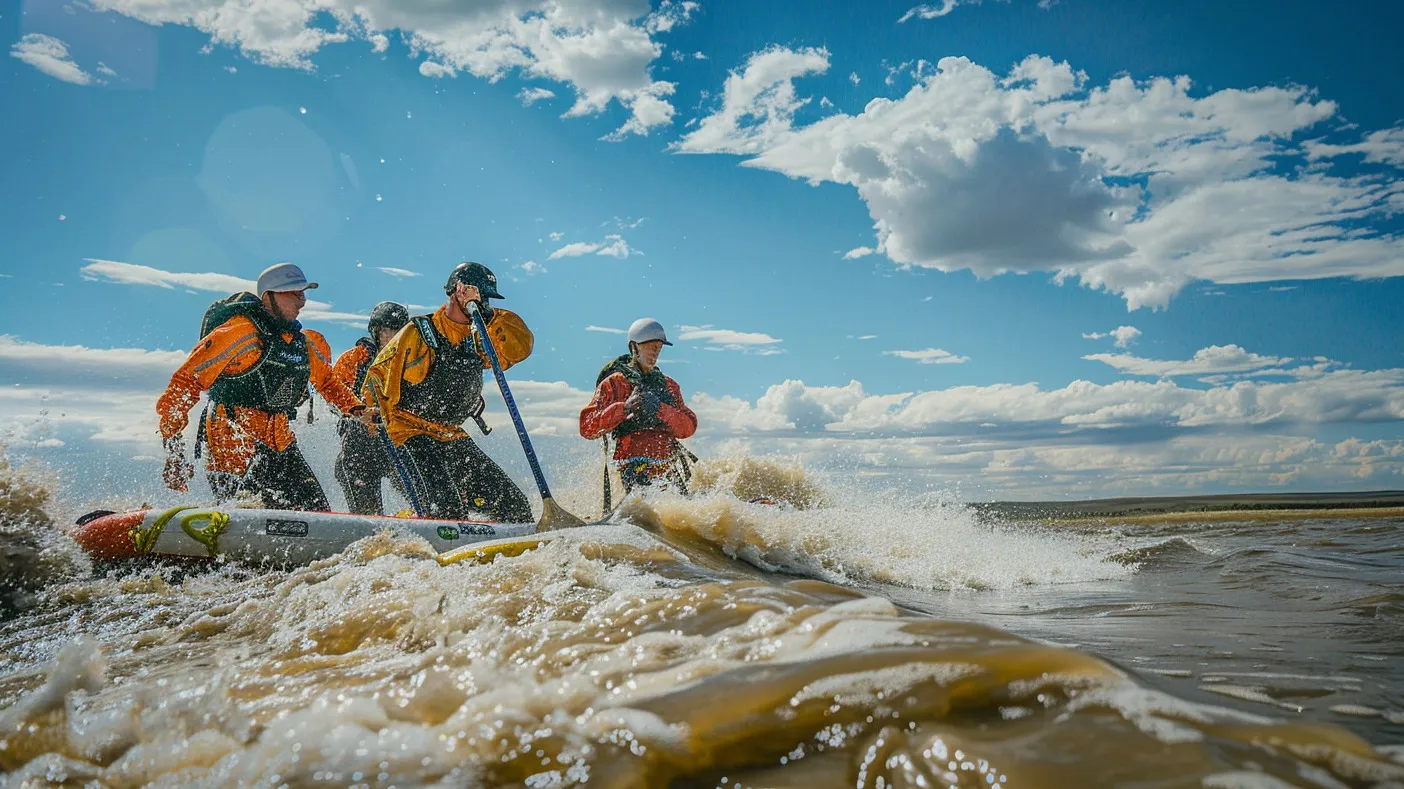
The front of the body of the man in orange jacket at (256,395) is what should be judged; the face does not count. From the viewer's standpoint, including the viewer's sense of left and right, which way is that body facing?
facing the viewer and to the right of the viewer

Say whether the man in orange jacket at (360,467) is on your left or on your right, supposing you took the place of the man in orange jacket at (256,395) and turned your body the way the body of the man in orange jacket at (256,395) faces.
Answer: on your left

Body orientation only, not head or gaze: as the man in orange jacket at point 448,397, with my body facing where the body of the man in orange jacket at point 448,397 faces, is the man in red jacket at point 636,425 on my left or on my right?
on my left

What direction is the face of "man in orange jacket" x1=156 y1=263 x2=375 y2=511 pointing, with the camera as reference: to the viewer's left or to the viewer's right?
to the viewer's right

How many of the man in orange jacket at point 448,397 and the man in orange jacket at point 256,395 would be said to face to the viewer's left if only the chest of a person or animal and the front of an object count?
0

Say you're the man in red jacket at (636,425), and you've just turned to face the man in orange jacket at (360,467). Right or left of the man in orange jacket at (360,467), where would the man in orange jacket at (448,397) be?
left
